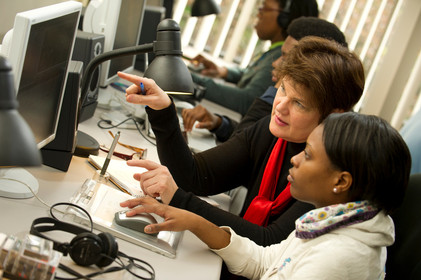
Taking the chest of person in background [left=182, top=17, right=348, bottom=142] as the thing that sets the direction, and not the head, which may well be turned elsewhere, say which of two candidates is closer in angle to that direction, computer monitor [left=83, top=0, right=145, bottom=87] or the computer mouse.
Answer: the computer monitor

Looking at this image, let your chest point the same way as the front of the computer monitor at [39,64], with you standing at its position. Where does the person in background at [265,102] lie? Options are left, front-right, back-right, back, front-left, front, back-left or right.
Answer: left

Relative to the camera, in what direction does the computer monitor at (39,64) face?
facing the viewer and to the right of the viewer

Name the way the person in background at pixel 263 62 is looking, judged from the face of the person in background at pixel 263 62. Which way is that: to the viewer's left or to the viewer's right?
to the viewer's left

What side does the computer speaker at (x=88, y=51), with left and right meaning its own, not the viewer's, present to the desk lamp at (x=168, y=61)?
front

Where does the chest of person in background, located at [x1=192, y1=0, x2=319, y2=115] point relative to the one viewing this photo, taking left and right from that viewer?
facing to the left of the viewer

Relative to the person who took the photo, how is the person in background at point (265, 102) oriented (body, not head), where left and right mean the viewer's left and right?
facing to the left of the viewer

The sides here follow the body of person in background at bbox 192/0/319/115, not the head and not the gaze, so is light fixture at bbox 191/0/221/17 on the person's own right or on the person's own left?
on the person's own right
